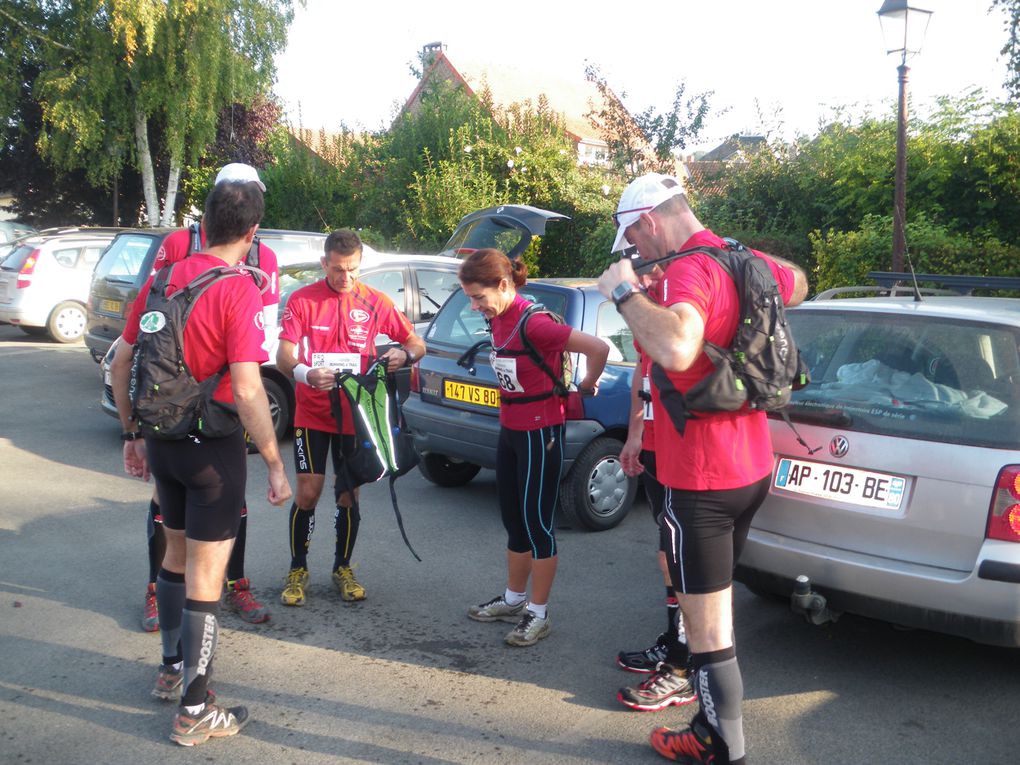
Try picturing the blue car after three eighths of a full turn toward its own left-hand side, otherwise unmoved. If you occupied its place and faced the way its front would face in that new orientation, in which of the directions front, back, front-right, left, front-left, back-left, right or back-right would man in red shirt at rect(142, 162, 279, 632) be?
front-left

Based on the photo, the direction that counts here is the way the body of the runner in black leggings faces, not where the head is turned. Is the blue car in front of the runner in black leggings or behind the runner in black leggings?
behind

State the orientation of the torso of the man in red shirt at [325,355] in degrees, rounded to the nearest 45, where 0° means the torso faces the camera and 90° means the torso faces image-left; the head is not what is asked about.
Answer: approximately 0°

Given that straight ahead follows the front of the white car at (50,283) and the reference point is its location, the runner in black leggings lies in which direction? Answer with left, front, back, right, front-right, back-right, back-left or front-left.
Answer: back-right

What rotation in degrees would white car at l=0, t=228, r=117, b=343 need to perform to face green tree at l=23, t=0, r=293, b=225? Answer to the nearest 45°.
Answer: approximately 45° to its left

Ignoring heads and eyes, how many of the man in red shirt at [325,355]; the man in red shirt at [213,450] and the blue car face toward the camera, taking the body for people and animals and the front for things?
1

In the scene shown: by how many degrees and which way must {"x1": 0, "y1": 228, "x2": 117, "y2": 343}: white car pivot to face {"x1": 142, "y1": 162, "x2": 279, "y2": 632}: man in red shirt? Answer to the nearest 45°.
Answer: approximately 135° to its right

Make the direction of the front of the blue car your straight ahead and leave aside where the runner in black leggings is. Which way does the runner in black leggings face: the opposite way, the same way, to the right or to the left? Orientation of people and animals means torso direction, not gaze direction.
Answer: the opposite way

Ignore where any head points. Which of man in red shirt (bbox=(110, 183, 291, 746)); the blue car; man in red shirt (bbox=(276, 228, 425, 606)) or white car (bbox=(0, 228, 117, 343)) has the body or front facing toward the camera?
man in red shirt (bbox=(276, 228, 425, 606))

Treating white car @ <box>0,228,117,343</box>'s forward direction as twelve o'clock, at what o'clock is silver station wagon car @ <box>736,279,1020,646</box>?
The silver station wagon car is roughly at 4 o'clock from the white car.

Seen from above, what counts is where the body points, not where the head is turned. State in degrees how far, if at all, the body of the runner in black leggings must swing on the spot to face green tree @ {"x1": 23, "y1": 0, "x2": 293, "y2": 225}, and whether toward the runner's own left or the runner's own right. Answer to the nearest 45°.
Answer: approximately 90° to the runner's own right

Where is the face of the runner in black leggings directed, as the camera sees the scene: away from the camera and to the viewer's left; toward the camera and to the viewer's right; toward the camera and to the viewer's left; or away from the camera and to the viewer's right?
toward the camera and to the viewer's left

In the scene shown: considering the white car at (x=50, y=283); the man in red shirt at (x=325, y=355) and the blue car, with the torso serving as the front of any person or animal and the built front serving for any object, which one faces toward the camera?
the man in red shirt

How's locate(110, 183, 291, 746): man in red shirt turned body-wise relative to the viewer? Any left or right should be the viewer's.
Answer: facing away from the viewer and to the right of the viewer
